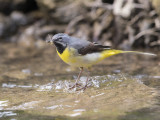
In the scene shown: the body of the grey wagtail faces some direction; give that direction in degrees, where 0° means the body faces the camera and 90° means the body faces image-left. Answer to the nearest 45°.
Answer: approximately 90°

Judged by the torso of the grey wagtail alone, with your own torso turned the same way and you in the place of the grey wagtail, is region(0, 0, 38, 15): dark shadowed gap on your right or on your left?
on your right
